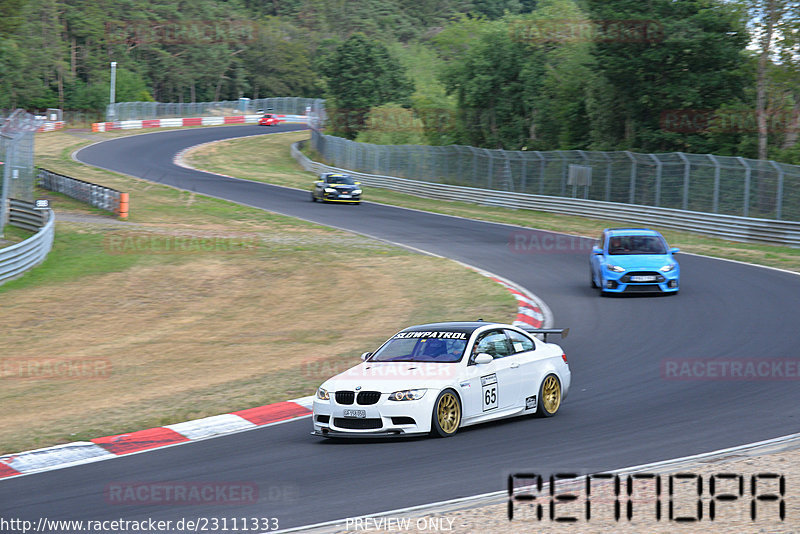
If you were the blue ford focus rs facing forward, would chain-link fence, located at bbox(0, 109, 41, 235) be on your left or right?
on your right

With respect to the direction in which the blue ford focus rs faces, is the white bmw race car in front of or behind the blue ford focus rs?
in front

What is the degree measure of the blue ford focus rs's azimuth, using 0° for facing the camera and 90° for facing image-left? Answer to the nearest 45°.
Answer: approximately 0°

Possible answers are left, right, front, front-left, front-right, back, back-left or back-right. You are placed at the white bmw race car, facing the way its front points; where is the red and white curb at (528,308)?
back-right

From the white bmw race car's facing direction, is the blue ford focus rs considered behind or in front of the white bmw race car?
behind

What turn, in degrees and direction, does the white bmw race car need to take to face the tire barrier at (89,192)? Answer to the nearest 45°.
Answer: approximately 90° to its right

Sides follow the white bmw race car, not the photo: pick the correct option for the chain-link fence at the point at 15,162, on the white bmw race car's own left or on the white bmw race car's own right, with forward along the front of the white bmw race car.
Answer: on the white bmw race car's own right

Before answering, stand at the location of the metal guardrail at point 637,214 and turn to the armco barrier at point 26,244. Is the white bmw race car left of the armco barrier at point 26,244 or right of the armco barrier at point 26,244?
left

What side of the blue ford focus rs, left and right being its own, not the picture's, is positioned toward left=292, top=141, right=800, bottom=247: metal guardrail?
back

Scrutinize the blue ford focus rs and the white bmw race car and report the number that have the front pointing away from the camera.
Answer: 0

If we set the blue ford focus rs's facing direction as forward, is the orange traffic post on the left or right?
on its right

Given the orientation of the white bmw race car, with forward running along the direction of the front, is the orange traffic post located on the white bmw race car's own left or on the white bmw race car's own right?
on the white bmw race car's own right

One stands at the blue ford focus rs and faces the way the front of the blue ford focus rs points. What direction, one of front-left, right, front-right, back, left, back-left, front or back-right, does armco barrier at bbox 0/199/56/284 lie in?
right
